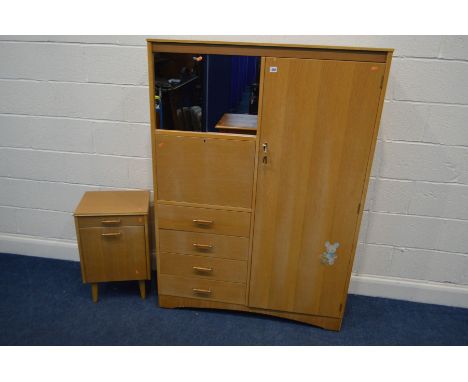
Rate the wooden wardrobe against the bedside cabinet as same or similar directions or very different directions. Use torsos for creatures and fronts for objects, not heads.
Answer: same or similar directions

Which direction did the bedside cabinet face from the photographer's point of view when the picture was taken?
facing the viewer

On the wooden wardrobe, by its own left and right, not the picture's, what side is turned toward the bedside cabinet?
right

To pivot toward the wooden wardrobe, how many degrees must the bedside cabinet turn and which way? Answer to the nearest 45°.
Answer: approximately 45° to its left

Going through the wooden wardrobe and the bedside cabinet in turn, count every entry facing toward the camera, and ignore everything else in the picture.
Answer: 2

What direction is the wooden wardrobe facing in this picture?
toward the camera
